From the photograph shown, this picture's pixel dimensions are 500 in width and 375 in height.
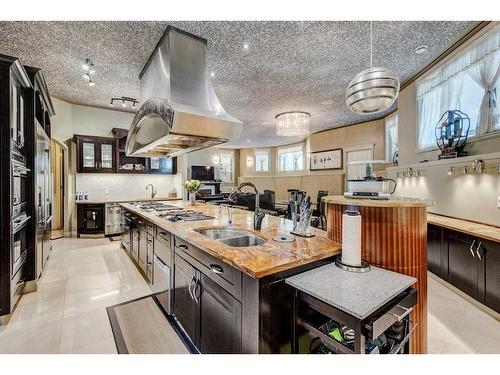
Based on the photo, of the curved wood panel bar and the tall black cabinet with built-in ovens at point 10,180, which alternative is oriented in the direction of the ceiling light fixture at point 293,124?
the tall black cabinet with built-in ovens

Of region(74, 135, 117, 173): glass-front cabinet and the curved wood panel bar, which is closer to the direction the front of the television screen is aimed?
the curved wood panel bar

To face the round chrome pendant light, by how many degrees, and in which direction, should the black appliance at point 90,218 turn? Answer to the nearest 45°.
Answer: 0° — it already faces it

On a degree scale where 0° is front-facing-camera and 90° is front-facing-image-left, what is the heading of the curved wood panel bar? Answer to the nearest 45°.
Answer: approximately 0°

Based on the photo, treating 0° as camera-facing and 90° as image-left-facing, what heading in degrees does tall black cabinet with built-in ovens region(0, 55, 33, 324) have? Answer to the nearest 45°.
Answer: approximately 270°

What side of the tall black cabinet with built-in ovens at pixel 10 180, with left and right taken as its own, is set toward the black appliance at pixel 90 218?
left

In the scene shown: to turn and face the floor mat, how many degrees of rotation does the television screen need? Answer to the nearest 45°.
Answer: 0° — it already faces it

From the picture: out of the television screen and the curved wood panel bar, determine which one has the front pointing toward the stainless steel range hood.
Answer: the television screen

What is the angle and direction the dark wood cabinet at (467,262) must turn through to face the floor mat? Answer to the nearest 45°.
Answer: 0° — it already faces it

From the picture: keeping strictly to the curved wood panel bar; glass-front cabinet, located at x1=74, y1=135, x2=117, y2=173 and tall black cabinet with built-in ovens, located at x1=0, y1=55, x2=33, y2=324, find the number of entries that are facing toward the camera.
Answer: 2

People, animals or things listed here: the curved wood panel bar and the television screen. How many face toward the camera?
2
